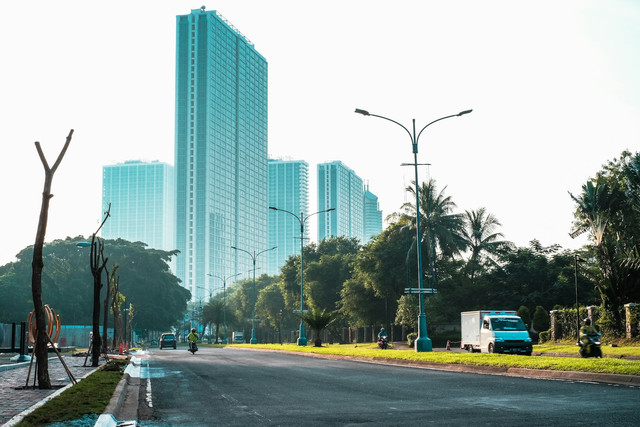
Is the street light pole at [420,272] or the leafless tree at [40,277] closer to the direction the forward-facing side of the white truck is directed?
the leafless tree

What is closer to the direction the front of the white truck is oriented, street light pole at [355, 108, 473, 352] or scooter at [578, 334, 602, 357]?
the scooter

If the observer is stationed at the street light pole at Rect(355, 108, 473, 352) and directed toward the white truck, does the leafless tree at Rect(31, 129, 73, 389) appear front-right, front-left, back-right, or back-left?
back-right

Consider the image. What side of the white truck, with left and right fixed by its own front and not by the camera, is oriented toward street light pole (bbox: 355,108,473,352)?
right

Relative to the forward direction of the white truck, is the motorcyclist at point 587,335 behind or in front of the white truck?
in front

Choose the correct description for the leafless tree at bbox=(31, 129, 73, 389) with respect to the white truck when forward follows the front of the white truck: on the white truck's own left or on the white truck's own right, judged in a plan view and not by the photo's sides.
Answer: on the white truck's own right

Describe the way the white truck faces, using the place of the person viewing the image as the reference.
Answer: facing the viewer and to the right of the viewer
